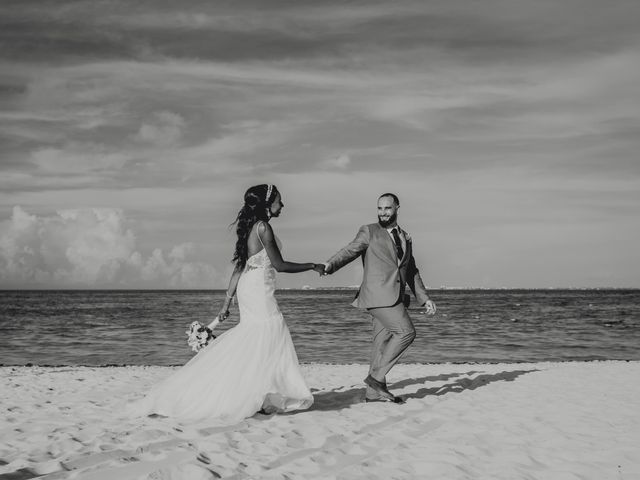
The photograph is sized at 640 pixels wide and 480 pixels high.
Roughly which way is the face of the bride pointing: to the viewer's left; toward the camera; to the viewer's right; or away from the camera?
to the viewer's right

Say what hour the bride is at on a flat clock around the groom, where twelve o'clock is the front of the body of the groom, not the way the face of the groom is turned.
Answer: The bride is roughly at 3 o'clock from the groom.

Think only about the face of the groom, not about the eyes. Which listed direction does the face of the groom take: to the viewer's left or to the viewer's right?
to the viewer's left
